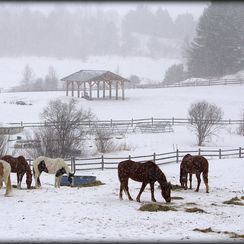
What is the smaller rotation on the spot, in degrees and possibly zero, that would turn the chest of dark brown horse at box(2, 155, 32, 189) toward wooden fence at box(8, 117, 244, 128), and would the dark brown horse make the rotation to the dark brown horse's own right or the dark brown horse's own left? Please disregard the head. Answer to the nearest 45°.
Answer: approximately 45° to the dark brown horse's own left

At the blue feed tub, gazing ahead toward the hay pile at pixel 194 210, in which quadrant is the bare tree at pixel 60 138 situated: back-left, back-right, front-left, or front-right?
back-left

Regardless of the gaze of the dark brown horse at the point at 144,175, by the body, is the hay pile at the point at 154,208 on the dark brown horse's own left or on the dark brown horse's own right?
on the dark brown horse's own right

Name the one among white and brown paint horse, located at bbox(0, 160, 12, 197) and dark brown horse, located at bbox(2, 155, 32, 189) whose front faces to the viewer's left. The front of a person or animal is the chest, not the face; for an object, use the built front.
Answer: the white and brown paint horse

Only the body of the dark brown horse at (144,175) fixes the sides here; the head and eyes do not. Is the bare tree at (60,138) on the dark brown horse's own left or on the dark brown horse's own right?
on the dark brown horse's own left

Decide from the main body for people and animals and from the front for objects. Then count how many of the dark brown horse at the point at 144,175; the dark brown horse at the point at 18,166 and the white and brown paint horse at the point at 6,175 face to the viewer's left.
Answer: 1

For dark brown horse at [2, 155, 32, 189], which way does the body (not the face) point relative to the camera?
to the viewer's right

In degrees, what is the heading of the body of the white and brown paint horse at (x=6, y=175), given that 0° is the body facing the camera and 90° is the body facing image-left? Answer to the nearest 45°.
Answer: approximately 90°

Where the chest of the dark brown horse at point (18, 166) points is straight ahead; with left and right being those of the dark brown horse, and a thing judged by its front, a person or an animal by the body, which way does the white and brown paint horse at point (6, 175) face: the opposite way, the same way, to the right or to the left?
the opposite way

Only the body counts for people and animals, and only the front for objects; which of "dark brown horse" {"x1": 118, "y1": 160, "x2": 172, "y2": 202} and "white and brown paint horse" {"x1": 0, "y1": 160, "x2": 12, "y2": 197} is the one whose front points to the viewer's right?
the dark brown horse

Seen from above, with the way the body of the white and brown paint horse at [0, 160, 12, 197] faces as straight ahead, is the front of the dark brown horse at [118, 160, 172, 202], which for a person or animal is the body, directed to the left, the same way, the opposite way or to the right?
the opposite way

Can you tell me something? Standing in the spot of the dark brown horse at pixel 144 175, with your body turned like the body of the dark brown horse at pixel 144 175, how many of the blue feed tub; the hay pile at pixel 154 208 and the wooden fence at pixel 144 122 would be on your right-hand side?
1

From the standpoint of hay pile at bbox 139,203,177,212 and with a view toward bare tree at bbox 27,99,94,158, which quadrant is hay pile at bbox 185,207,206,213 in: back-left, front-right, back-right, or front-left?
back-right

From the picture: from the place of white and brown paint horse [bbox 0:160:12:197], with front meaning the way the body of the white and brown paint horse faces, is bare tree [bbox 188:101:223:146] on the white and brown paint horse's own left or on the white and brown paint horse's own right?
on the white and brown paint horse's own right

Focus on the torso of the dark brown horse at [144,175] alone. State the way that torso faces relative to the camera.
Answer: to the viewer's right

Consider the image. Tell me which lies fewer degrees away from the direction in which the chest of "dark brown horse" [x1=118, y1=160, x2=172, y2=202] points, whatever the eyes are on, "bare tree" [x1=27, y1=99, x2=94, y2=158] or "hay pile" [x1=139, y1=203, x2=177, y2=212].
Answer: the hay pile

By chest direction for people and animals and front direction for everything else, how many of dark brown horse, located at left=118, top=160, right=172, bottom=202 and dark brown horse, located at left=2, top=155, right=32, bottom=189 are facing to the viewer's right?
2
